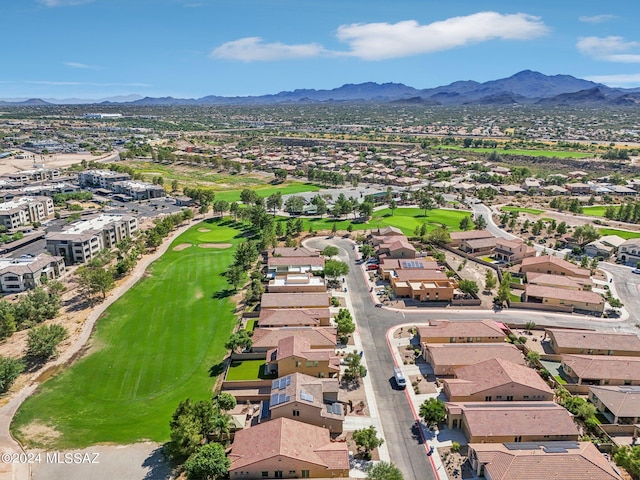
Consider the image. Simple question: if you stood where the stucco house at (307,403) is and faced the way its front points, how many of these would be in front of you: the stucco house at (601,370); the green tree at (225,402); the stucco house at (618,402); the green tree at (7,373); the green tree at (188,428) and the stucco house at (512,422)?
3

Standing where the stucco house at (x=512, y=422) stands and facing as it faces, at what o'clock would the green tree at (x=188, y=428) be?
The green tree is roughly at 11 o'clock from the stucco house.

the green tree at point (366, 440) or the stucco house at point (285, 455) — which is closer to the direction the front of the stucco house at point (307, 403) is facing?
the green tree

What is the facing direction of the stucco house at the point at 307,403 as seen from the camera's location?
facing to the right of the viewer

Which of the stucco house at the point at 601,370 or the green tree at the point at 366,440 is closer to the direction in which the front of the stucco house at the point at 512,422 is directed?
the green tree

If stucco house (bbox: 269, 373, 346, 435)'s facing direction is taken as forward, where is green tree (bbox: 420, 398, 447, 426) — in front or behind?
in front

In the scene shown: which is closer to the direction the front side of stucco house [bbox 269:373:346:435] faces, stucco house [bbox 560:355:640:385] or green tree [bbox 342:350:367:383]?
the stucco house

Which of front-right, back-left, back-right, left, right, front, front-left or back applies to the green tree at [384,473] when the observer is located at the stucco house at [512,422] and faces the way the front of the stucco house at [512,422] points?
front-left

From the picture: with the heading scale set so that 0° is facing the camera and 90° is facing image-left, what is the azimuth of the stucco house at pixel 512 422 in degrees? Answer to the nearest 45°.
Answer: approximately 90°

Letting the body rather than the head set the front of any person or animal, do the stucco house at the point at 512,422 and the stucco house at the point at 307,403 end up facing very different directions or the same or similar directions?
very different directions

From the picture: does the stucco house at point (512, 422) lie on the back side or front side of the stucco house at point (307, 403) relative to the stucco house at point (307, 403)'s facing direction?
on the front side

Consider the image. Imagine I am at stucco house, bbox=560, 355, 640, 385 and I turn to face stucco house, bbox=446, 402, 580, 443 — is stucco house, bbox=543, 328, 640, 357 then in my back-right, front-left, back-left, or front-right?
back-right

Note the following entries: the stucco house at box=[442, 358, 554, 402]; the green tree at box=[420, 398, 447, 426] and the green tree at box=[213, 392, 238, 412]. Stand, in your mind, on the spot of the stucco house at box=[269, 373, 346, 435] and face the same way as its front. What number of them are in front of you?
2

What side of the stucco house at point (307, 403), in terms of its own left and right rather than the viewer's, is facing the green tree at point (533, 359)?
front

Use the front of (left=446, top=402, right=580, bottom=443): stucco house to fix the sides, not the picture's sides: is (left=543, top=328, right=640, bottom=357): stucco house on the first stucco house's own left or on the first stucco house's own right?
on the first stucco house's own right

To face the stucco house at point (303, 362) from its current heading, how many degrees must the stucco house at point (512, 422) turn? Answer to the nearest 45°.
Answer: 0° — it already faces it

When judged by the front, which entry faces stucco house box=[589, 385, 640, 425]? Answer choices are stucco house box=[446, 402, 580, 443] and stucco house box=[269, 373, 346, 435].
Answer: stucco house box=[269, 373, 346, 435]

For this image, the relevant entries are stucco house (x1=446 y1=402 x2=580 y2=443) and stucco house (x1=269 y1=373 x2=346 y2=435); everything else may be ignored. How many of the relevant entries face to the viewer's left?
1
